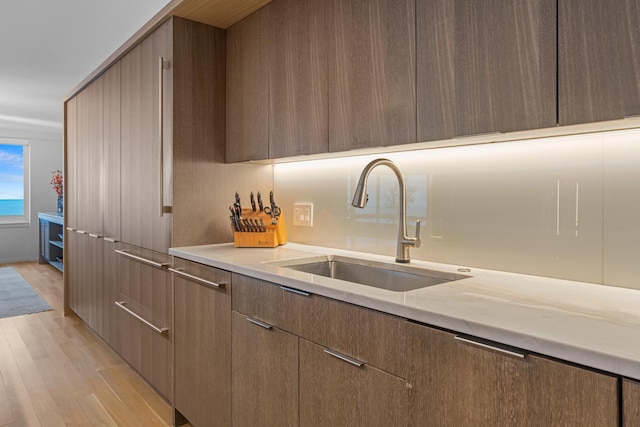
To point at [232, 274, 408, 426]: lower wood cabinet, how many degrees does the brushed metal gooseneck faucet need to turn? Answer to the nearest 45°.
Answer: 0° — it already faces it

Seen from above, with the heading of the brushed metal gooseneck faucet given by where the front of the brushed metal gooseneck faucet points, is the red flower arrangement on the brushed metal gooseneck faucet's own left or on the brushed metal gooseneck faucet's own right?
on the brushed metal gooseneck faucet's own right

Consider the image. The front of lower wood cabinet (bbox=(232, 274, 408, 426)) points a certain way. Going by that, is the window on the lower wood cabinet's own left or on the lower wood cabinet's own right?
on the lower wood cabinet's own right

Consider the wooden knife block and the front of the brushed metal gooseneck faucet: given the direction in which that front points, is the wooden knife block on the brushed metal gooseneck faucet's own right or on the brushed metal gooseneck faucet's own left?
on the brushed metal gooseneck faucet's own right

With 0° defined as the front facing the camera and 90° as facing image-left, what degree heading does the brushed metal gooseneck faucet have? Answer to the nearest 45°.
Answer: approximately 45°

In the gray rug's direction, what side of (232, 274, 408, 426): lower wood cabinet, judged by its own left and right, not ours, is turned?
right

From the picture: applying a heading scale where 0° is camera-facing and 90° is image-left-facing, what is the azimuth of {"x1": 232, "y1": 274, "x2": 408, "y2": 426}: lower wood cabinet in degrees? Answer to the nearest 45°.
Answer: approximately 45°
